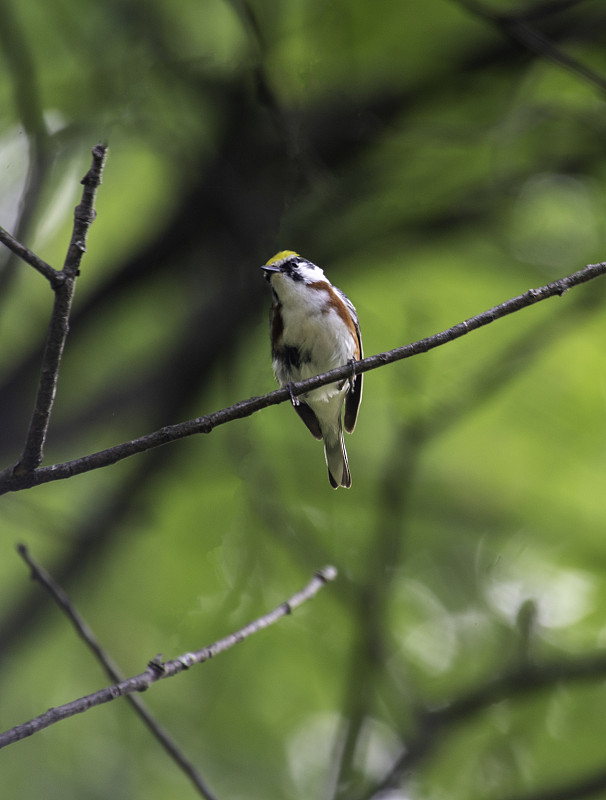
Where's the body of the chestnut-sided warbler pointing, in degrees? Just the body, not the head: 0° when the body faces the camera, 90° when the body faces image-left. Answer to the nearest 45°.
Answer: approximately 45°

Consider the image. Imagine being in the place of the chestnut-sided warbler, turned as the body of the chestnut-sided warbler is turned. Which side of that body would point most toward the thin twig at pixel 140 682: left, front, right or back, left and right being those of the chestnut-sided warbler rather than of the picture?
front

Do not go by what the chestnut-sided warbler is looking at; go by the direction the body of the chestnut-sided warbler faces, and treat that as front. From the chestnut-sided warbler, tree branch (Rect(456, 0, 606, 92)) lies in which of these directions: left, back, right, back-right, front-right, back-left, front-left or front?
back-left
